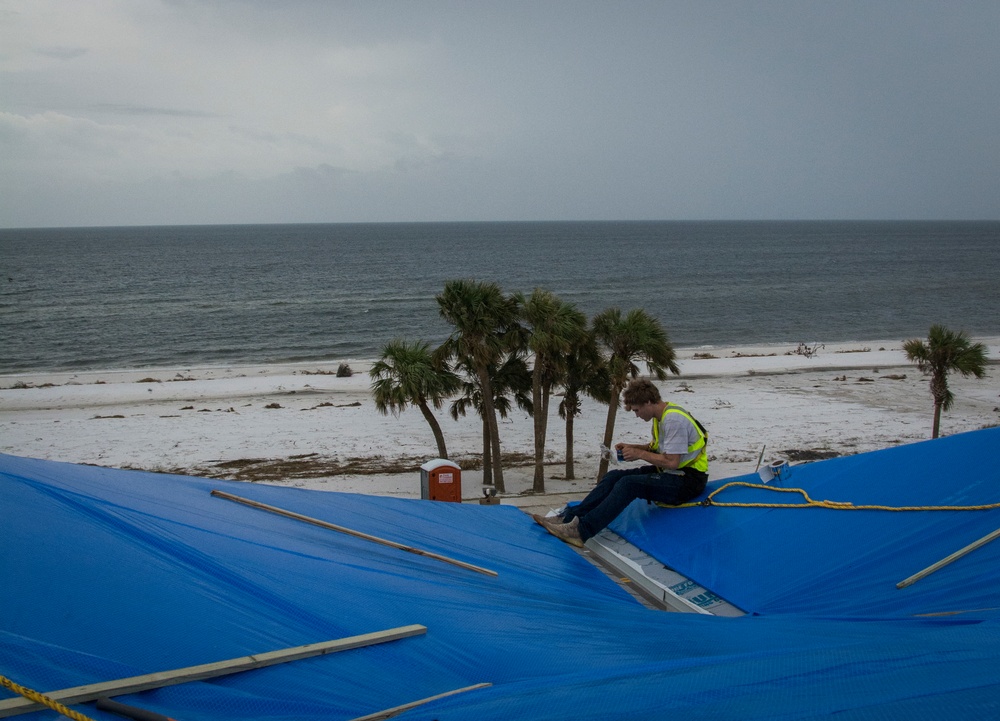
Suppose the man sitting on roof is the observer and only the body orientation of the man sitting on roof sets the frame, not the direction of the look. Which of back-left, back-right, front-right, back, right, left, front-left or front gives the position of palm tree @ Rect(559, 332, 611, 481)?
right

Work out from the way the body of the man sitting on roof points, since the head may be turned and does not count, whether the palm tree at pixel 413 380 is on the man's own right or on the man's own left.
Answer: on the man's own right

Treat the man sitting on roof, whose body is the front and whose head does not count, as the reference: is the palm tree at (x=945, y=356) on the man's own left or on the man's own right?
on the man's own right

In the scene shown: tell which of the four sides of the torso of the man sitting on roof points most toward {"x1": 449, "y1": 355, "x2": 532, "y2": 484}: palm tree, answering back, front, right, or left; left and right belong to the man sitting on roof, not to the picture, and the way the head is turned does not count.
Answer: right

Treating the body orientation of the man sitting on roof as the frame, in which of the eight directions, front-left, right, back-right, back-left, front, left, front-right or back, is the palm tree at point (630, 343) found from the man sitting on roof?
right

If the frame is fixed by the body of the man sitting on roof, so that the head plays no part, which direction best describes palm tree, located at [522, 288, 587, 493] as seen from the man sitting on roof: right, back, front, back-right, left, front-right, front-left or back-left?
right

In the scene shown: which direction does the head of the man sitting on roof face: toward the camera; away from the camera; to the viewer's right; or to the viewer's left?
to the viewer's left

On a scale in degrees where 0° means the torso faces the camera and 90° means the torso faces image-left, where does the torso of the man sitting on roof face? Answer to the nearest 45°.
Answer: approximately 90°
